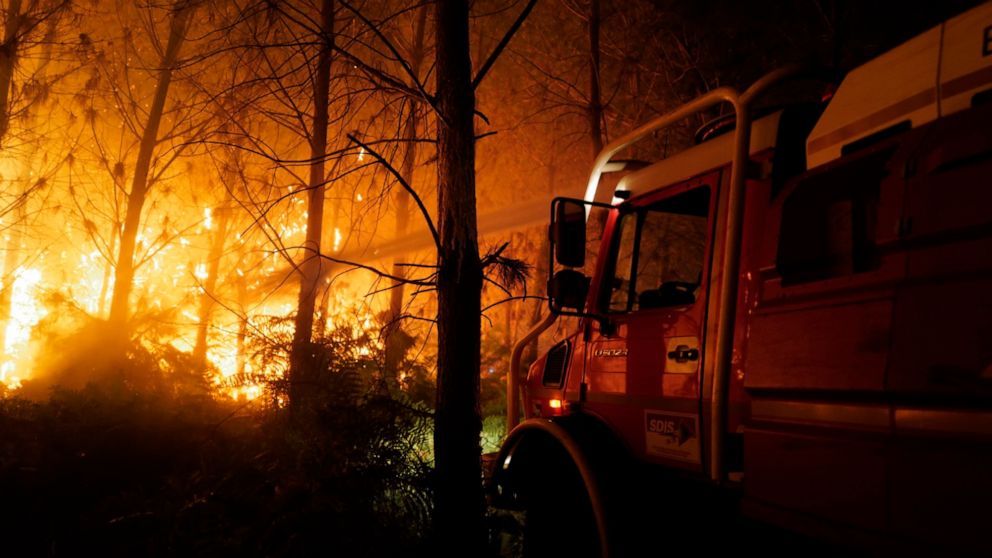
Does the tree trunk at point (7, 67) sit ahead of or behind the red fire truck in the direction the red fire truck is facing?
ahead

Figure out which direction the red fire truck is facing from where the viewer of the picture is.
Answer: facing away from the viewer and to the left of the viewer

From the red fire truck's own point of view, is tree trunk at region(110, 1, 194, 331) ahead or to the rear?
ahead

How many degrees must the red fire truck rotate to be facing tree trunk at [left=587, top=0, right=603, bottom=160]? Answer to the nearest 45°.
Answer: approximately 45° to its right
